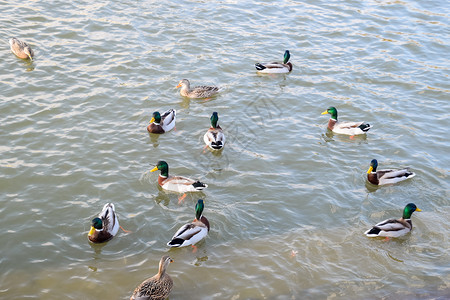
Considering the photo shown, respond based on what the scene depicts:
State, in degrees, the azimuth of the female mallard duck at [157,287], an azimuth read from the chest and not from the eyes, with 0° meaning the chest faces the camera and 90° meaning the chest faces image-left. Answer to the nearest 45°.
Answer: approximately 225°

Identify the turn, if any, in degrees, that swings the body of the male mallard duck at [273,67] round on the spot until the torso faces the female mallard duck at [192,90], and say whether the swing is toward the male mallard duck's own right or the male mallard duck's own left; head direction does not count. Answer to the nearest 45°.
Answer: approximately 135° to the male mallard duck's own right

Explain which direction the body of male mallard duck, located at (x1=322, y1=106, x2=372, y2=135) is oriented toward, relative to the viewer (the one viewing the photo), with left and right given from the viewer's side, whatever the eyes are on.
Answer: facing to the left of the viewer

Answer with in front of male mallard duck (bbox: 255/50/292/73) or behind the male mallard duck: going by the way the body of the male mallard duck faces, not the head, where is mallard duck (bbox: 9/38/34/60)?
behind

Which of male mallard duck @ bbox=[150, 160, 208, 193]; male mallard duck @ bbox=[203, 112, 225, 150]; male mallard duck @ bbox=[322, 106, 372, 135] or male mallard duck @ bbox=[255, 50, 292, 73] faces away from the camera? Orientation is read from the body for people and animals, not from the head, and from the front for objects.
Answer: male mallard duck @ bbox=[203, 112, 225, 150]

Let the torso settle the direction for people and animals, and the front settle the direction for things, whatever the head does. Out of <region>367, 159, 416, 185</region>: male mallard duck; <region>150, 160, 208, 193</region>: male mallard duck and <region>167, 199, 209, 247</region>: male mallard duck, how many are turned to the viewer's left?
2

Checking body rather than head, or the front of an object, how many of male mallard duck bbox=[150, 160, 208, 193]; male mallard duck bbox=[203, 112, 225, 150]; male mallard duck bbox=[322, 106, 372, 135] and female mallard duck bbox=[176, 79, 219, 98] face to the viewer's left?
3

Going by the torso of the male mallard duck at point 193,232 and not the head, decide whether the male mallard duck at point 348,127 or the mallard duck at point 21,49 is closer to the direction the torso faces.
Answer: the male mallard duck

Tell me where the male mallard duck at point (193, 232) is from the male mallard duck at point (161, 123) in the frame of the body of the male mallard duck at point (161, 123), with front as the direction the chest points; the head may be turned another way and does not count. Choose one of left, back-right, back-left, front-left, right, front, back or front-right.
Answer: front-left

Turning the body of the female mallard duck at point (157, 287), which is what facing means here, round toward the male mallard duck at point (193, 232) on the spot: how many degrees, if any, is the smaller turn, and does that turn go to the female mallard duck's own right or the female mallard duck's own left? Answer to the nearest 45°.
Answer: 0° — it already faces it

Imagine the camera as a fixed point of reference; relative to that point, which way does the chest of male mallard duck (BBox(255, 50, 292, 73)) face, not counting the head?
to the viewer's right

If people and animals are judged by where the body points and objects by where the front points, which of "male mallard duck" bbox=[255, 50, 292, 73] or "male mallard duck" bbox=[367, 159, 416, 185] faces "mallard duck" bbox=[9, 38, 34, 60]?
"male mallard duck" bbox=[367, 159, 416, 185]

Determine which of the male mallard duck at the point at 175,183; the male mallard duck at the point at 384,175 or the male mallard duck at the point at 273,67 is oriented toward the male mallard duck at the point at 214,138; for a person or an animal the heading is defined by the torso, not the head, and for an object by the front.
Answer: the male mallard duck at the point at 384,175

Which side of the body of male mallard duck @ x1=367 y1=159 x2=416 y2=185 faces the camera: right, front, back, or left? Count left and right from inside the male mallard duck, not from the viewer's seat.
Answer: left
